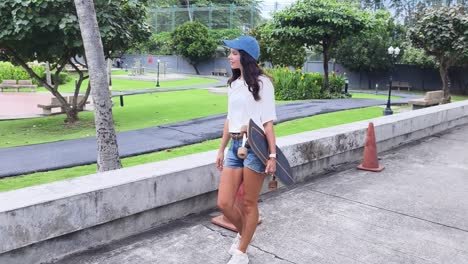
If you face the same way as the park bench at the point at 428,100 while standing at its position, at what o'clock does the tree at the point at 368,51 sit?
The tree is roughly at 4 o'clock from the park bench.

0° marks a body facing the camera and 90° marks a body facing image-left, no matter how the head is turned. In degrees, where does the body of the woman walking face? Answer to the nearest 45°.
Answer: approximately 45°

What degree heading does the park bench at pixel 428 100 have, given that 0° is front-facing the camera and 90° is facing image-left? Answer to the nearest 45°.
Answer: approximately 45°

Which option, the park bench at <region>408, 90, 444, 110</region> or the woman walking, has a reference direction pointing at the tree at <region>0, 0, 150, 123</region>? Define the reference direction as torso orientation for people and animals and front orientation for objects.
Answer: the park bench

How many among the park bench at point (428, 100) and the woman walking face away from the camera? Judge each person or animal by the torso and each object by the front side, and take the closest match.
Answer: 0

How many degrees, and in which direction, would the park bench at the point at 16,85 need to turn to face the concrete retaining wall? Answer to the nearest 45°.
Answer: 0° — it already faces it

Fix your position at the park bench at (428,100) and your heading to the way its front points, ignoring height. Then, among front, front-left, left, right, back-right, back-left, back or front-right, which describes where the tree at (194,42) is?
right

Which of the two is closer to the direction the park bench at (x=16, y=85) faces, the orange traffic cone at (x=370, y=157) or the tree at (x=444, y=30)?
the orange traffic cone
